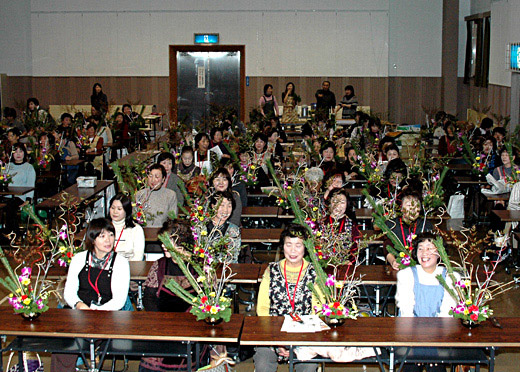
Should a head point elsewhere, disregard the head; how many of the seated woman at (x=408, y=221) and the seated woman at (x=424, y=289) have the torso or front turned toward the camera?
2

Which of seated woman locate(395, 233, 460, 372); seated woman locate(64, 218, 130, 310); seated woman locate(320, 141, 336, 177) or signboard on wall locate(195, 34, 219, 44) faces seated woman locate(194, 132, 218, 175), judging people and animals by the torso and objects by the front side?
the signboard on wall

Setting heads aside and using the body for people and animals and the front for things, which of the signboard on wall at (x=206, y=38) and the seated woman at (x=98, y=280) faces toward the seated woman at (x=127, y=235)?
the signboard on wall

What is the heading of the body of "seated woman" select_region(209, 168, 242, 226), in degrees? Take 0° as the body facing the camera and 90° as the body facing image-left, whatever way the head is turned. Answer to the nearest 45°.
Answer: approximately 0°

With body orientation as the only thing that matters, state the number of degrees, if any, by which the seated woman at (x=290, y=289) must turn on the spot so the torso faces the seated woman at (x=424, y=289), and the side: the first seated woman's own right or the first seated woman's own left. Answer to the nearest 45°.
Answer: approximately 90° to the first seated woman's own left

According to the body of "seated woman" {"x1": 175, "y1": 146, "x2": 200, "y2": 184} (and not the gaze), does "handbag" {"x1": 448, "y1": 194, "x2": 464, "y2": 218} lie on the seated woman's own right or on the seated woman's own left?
on the seated woman's own left

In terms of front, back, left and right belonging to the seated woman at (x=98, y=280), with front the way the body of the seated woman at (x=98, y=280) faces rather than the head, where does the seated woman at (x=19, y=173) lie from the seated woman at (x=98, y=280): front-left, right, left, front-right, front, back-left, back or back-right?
back

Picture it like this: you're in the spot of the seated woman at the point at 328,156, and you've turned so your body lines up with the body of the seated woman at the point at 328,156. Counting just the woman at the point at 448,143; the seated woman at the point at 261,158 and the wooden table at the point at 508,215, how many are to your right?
1

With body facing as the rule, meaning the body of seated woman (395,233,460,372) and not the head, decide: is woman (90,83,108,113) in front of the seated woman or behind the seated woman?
behind

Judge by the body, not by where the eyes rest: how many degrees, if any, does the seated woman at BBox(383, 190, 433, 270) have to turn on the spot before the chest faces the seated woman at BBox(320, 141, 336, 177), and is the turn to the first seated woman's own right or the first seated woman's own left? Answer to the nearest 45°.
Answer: approximately 180°
